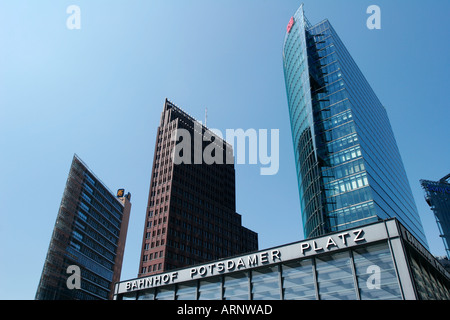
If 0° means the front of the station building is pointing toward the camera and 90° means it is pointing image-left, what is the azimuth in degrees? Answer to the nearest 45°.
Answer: approximately 45°
